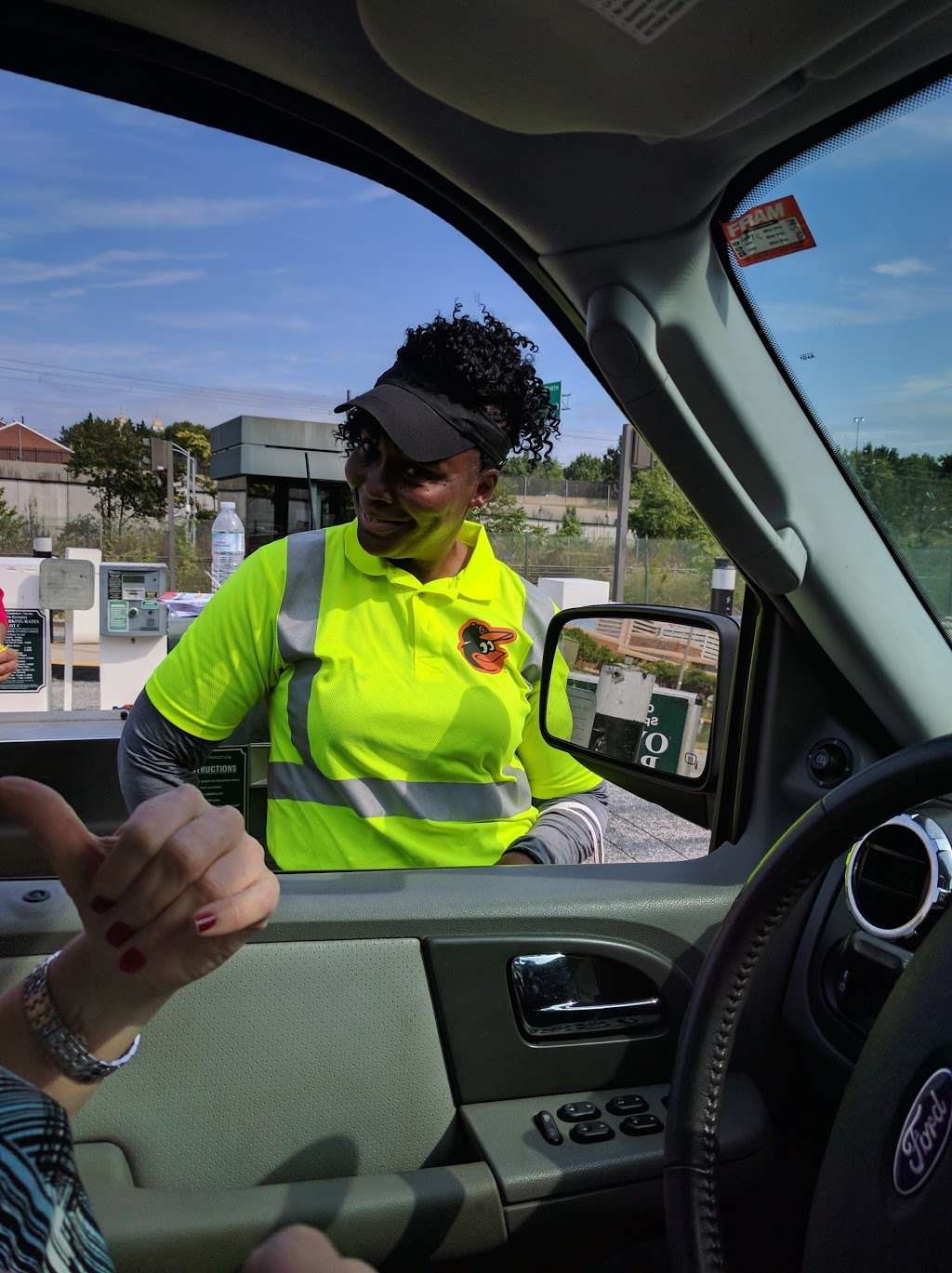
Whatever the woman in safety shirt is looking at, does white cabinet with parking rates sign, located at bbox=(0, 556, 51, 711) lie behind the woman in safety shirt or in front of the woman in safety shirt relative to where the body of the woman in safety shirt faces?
behind

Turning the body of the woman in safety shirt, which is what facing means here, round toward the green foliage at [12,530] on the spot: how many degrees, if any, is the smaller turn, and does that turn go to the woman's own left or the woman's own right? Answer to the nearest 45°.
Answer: approximately 180°

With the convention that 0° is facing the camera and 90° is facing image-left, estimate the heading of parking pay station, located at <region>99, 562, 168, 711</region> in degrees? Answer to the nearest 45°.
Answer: approximately 0°

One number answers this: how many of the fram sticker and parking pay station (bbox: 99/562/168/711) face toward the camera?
2

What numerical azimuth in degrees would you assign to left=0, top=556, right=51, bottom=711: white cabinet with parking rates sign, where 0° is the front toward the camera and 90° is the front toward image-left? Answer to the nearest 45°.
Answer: approximately 0°

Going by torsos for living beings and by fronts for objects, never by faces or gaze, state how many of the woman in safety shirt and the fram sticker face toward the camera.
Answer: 2

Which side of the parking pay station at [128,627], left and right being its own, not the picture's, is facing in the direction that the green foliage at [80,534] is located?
back

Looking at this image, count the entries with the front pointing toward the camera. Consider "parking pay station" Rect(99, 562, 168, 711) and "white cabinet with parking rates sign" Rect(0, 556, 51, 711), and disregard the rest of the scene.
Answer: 2
